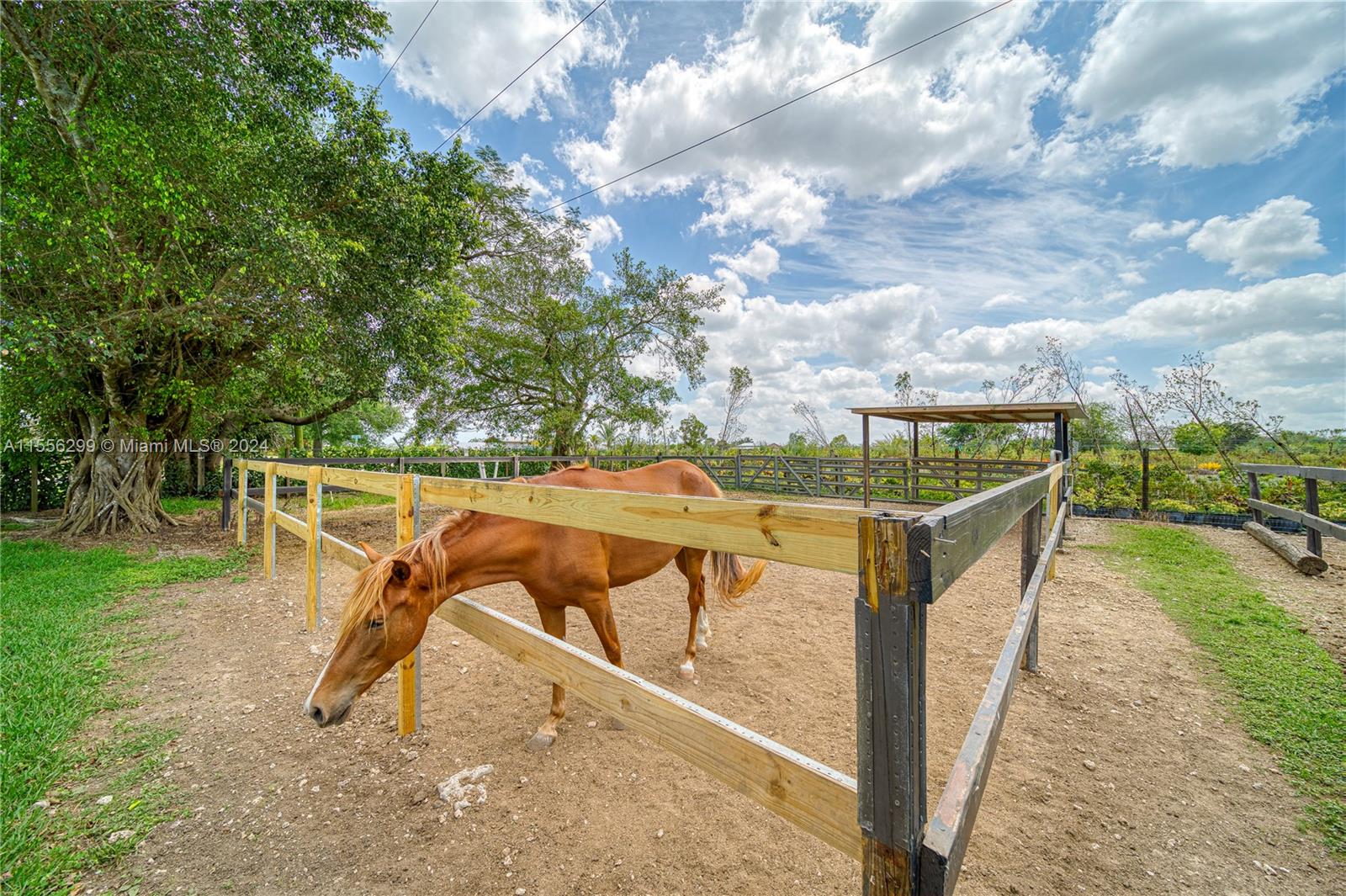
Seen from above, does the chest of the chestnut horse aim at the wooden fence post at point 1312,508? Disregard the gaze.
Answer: no

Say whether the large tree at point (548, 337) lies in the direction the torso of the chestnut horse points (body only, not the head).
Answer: no

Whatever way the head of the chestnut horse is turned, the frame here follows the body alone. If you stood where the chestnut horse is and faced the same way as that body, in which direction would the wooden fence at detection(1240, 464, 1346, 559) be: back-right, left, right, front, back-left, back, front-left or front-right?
back-left

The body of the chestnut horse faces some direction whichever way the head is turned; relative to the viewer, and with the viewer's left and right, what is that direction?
facing the viewer and to the left of the viewer

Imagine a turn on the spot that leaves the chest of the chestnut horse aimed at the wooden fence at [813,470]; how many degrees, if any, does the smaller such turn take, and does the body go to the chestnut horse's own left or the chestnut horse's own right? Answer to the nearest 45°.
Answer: approximately 180°

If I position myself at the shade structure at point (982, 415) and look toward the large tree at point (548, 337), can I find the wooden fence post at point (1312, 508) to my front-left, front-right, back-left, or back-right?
back-left

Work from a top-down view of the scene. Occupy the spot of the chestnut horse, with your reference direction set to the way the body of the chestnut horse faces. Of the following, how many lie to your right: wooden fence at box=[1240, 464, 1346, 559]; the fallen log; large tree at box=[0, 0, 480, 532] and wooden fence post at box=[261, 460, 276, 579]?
2

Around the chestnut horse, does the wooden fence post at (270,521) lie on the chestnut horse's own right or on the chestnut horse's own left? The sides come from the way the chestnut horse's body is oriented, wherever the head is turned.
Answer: on the chestnut horse's own right

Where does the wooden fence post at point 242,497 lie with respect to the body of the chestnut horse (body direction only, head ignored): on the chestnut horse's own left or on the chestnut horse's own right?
on the chestnut horse's own right

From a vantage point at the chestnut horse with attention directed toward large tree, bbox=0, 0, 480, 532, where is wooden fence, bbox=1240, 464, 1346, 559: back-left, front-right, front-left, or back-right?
back-right

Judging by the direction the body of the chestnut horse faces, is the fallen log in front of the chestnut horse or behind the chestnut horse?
behind

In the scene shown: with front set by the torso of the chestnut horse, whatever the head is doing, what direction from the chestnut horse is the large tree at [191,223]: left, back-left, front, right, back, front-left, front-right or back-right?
right

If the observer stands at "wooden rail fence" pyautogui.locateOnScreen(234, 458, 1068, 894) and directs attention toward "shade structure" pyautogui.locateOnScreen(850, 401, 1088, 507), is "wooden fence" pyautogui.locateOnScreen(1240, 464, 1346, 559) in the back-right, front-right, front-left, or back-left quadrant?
front-right
